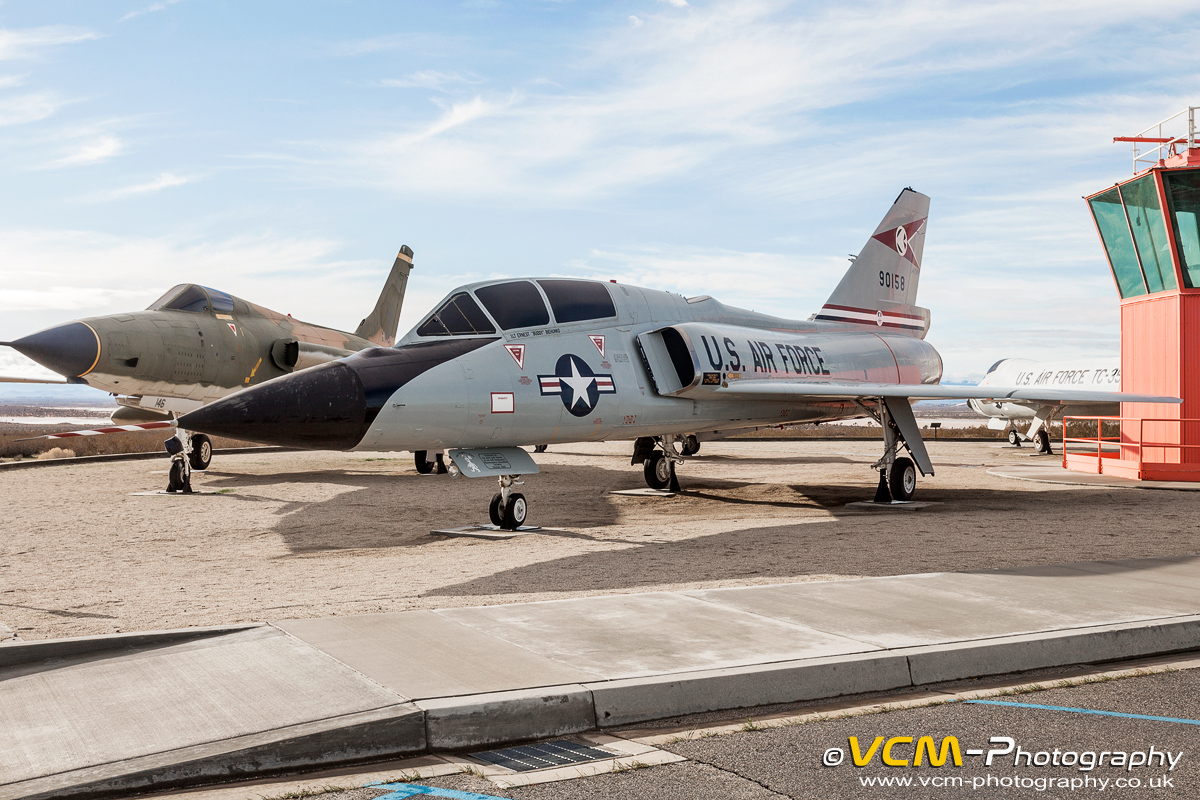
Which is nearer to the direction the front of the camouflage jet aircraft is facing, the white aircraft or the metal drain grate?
the metal drain grate

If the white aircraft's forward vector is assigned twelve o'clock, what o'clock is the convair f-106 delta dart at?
The convair f-106 delta dart is roughly at 11 o'clock from the white aircraft.

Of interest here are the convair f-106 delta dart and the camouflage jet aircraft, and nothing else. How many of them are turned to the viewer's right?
0

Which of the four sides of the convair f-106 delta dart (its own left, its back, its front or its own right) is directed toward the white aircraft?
back

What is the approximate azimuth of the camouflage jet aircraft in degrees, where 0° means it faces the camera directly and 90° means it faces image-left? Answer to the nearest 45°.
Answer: approximately 45°

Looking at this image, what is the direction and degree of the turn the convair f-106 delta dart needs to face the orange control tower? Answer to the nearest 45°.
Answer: approximately 180°

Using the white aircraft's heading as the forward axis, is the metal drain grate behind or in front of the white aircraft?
in front

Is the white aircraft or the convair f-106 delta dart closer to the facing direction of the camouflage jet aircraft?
the convair f-106 delta dart

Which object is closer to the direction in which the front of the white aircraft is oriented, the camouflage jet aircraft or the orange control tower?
the camouflage jet aircraft

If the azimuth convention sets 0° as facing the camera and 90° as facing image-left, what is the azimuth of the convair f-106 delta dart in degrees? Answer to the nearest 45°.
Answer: approximately 45°

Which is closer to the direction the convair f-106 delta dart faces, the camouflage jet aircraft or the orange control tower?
the camouflage jet aircraft

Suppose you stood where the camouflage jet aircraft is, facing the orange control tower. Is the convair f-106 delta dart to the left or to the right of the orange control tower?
right

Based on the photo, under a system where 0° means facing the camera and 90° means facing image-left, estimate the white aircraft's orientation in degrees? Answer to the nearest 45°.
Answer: approximately 45°

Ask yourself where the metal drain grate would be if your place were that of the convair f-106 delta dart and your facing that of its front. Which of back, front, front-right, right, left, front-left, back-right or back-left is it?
front-left
